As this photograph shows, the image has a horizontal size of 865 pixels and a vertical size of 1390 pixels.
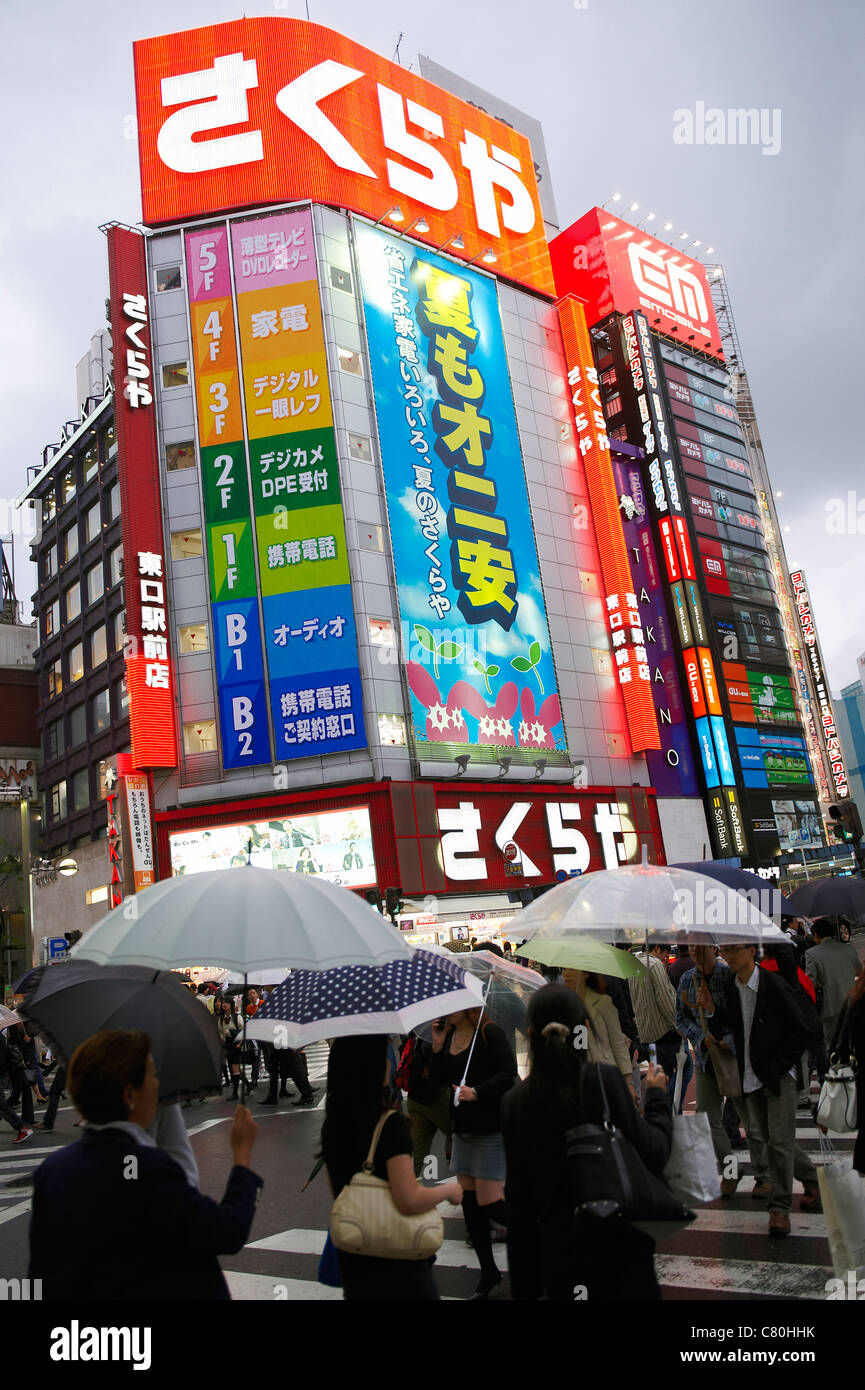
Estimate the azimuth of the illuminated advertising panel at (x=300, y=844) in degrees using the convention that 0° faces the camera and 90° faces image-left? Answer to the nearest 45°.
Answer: approximately 45°

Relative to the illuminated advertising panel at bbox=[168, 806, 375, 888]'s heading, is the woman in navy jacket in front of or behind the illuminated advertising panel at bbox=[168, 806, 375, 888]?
in front

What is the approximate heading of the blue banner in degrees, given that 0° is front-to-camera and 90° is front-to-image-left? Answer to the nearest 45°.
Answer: approximately 315°

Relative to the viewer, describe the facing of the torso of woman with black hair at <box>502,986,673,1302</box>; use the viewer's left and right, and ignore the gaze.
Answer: facing away from the viewer

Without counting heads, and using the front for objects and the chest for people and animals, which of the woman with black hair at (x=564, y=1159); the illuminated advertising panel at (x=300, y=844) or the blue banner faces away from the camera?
the woman with black hair

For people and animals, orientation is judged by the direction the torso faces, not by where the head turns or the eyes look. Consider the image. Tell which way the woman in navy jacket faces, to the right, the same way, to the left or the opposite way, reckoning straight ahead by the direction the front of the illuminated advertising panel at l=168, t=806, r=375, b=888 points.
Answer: the opposite way

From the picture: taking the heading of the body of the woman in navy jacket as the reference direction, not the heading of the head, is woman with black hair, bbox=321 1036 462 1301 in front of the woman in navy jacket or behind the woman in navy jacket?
in front

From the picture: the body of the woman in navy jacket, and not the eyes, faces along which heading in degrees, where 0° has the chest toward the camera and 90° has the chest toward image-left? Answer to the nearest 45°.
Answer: approximately 225°

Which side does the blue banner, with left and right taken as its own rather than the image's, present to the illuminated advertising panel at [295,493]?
right

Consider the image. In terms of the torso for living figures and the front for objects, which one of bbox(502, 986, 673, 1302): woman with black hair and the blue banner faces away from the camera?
the woman with black hair

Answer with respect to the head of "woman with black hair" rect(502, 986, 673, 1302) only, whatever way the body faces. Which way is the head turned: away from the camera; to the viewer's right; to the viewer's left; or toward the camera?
away from the camera

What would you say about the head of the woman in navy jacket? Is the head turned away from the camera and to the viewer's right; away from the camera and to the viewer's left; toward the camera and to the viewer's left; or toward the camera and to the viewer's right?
away from the camera and to the viewer's right

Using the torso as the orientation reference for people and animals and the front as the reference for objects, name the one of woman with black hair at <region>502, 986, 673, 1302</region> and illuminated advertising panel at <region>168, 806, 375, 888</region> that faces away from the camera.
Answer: the woman with black hair

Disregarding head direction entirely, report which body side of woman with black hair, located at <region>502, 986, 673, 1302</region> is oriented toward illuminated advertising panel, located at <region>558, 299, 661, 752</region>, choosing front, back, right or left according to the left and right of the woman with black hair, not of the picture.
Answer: front

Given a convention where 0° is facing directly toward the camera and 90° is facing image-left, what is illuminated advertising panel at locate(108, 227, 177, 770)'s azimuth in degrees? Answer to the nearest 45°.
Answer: approximately 315°
